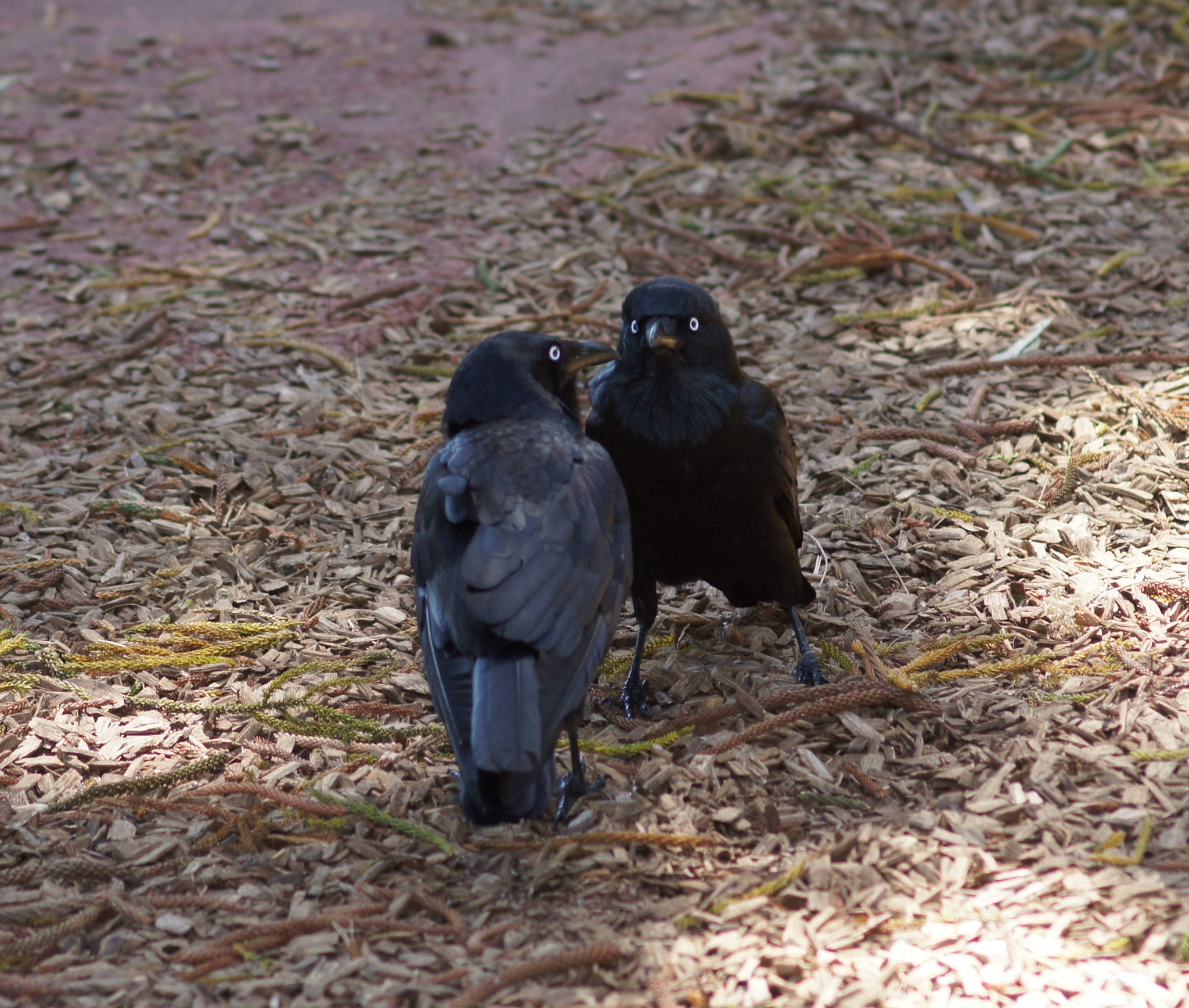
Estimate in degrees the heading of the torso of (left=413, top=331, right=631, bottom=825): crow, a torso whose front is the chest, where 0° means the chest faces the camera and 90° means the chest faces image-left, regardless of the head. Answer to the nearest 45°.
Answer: approximately 180°

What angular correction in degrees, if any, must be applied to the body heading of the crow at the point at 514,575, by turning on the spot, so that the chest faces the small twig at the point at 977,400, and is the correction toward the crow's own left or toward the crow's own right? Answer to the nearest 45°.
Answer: approximately 45° to the crow's own right

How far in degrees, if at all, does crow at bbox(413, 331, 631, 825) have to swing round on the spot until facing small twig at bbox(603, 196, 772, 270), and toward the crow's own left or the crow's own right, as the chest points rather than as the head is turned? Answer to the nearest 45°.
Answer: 0° — it already faces it

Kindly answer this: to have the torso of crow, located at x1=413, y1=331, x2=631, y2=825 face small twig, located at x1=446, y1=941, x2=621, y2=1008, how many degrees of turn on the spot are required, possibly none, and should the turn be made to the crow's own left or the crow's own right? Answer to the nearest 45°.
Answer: approximately 180°

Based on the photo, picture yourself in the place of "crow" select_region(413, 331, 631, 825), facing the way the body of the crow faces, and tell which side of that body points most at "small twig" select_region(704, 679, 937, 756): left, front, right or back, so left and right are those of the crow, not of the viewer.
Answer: right
